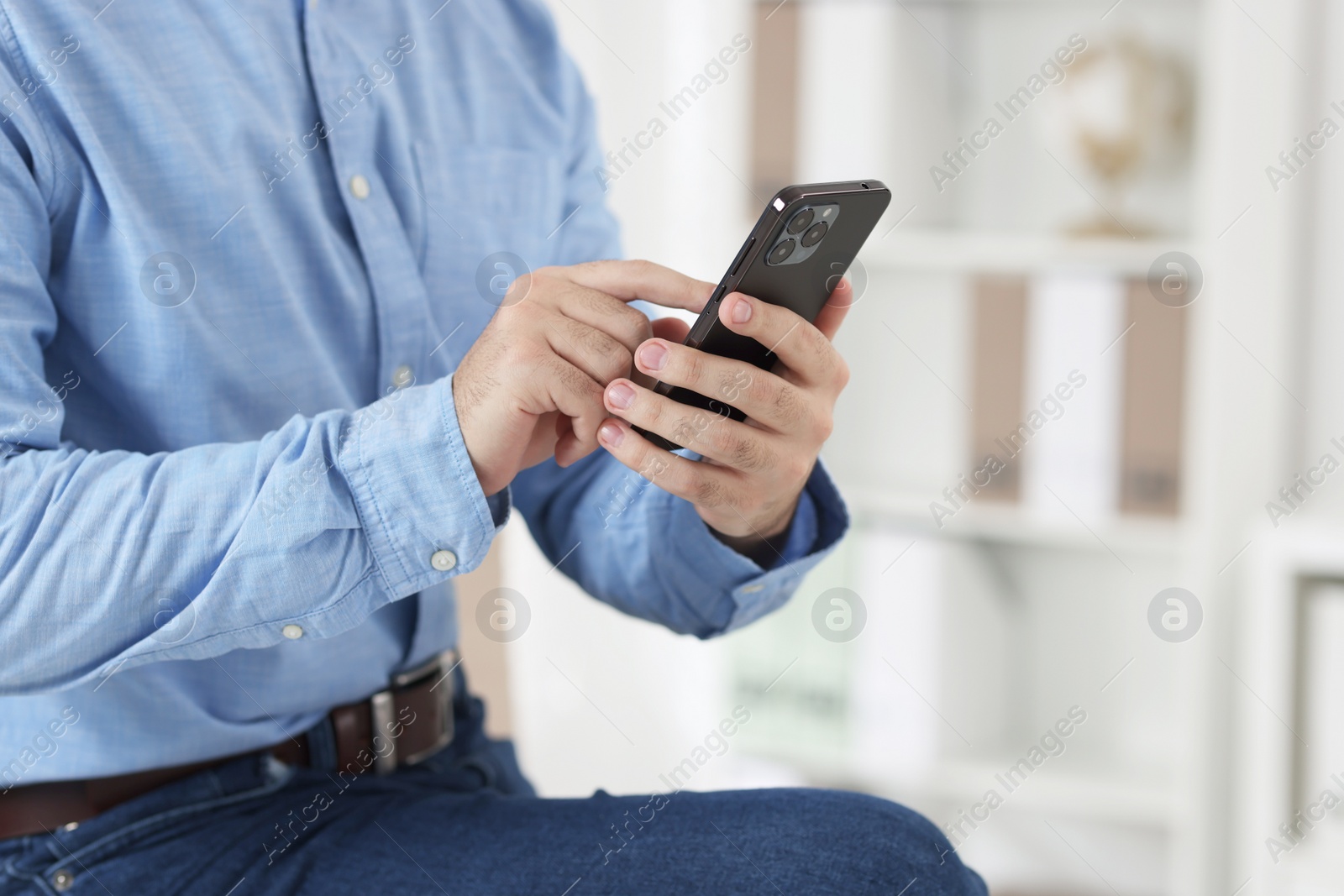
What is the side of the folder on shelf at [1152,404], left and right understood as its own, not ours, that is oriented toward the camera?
front

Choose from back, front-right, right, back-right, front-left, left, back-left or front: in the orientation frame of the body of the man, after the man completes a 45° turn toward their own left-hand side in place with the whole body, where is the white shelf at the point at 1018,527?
front-left

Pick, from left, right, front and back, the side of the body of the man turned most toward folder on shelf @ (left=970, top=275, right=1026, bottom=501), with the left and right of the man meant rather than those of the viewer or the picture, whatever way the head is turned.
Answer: left

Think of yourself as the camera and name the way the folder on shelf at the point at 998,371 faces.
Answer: facing the viewer

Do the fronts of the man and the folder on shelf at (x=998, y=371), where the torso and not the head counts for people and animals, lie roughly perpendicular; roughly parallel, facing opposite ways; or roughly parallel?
roughly perpendicular

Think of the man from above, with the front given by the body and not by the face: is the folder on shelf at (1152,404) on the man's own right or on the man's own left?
on the man's own left

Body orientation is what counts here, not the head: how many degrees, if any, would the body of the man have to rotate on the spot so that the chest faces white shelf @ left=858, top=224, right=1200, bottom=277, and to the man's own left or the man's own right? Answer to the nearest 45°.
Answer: approximately 90° to the man's own left

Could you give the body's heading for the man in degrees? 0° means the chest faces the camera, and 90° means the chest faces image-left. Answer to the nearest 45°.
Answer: approximately 315°
